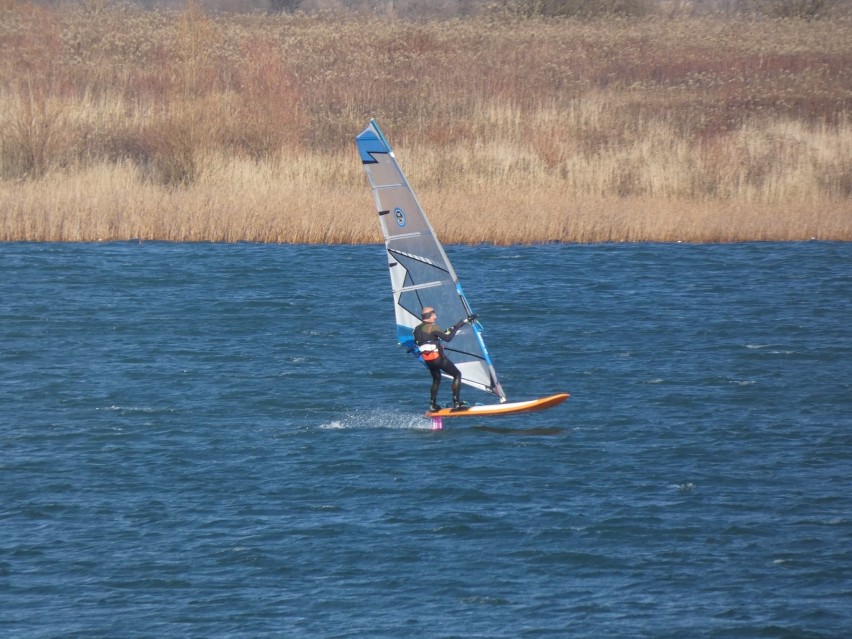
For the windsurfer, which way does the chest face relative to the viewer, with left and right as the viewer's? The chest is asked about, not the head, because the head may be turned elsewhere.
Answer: facing away from the viewer and to the right of the viewer
